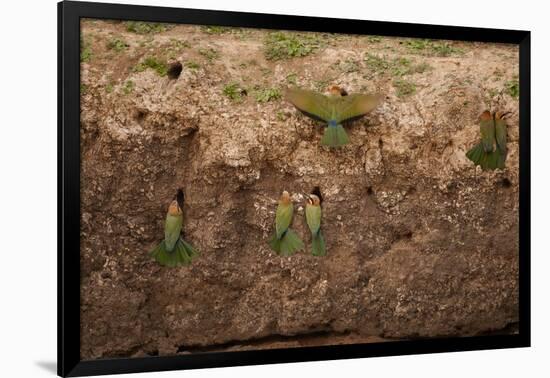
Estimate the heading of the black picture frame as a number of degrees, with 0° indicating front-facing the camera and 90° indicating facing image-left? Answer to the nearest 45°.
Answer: approximately 315°
